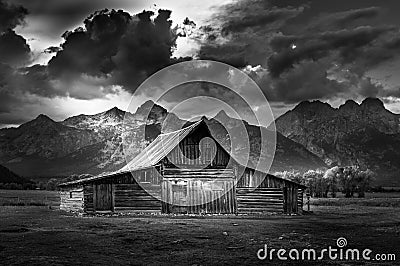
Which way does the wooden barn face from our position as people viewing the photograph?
facing the viewer
